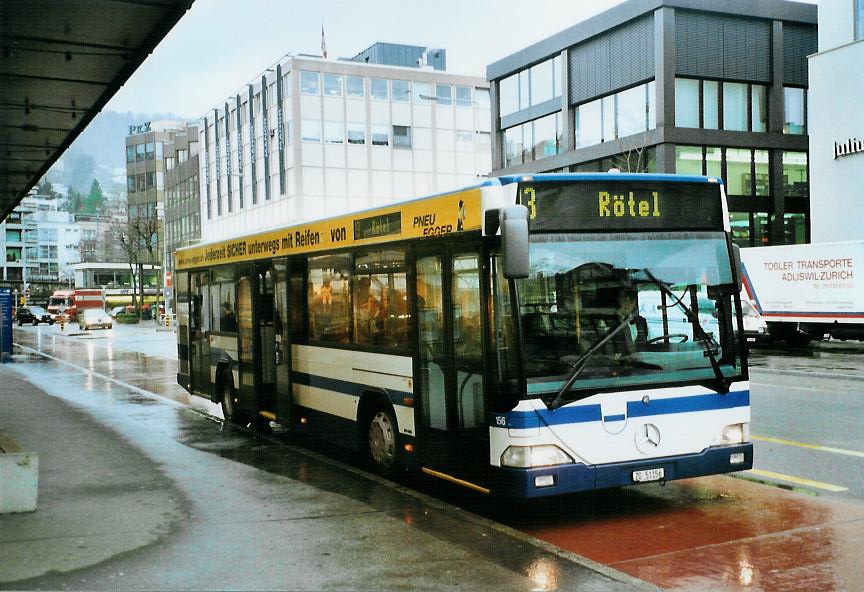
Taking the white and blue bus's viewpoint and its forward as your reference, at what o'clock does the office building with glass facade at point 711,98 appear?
The office building with glass facade is roughly at 8 o'clock from the white and blue bus.

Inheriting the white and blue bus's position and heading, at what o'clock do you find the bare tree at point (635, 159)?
The bare tree is roughly at 8 o'clock from the white and blue bus.

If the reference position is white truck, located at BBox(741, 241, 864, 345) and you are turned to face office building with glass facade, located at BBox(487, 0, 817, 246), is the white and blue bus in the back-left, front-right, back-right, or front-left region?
back-left

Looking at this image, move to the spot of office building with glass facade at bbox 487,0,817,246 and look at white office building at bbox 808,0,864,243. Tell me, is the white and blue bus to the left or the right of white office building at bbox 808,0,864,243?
right

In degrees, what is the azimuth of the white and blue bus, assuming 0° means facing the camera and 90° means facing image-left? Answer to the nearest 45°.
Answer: approximately 315°

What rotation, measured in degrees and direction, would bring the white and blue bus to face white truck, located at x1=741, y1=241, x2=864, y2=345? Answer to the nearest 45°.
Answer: approximately 90° to its left

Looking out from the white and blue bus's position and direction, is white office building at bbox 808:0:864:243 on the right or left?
on its left
